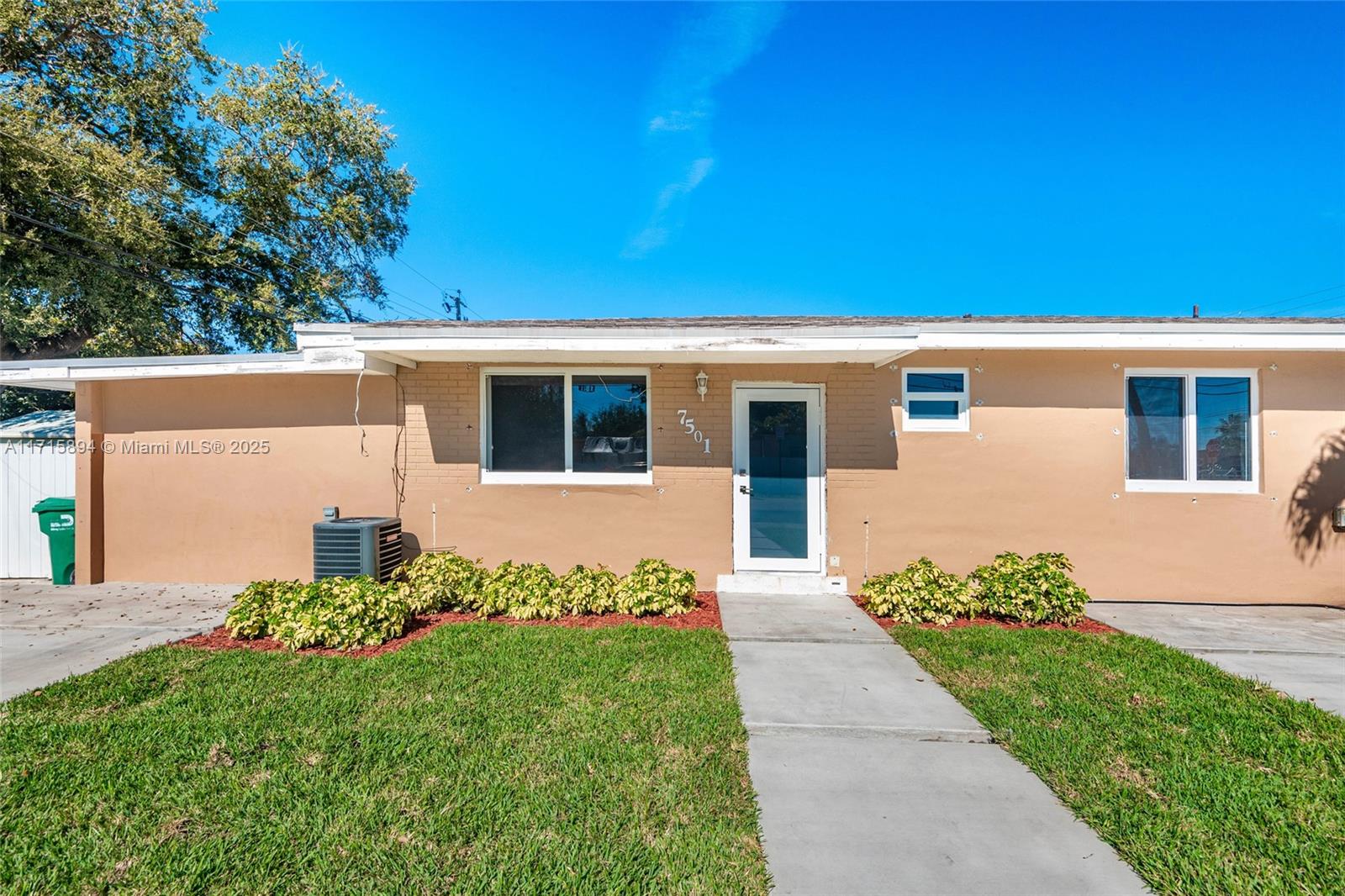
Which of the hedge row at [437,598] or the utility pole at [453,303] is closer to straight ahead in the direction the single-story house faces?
the hedge row

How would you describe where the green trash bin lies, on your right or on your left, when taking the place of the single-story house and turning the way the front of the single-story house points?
on your right

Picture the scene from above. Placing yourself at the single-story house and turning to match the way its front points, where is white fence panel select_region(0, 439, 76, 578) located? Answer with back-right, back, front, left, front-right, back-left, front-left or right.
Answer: right

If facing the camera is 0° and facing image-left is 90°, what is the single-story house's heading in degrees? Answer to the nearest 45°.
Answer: approximately 0°

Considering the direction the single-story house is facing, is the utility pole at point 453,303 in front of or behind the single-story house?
behind

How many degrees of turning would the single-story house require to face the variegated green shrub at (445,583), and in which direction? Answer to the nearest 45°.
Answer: approximately 90° to its right
